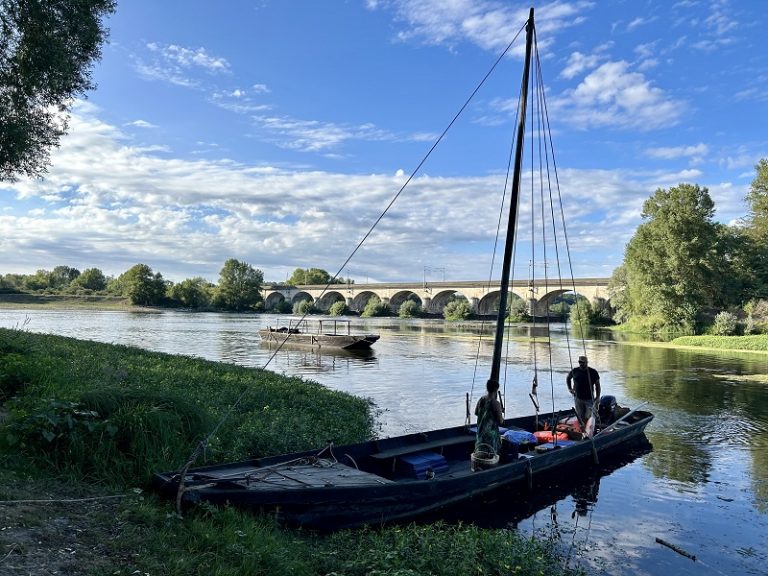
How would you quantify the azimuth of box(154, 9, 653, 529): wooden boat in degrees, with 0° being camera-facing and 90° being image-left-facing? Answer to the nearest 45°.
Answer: approximately 45°

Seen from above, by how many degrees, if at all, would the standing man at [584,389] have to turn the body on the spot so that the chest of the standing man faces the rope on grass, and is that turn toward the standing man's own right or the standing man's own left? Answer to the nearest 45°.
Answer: approximately 45° to the standing man's own right

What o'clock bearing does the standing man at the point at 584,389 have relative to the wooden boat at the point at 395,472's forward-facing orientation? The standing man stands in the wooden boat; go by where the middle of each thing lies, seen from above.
The standing man is roughly at 6 o'clock from the wooden boat.

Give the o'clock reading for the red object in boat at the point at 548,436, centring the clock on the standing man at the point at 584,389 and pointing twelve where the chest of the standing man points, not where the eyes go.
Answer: The red object in boat is roughly at 1 o'clock from the standing man.

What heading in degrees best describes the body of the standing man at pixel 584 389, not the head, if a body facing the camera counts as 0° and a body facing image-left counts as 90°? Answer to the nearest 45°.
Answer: approximately 0°
